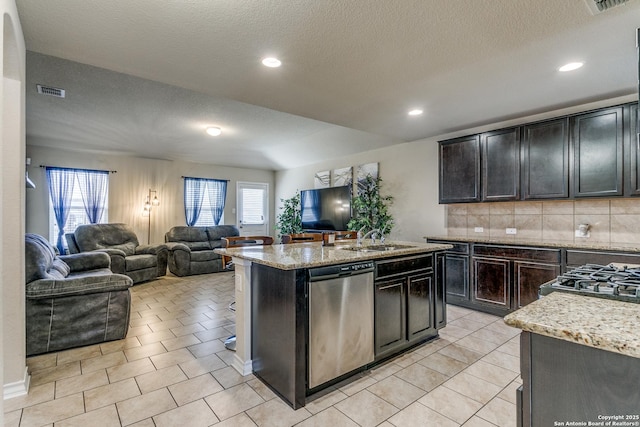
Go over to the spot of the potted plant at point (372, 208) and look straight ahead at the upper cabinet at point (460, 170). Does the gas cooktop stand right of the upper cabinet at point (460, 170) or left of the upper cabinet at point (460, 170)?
right

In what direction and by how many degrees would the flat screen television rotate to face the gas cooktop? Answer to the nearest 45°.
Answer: approximately 45° to its left

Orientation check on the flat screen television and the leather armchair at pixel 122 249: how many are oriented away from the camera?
0

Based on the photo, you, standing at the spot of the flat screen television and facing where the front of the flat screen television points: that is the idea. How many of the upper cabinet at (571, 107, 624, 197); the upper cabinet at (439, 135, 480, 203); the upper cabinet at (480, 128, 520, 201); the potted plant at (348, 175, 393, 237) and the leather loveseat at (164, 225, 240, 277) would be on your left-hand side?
4

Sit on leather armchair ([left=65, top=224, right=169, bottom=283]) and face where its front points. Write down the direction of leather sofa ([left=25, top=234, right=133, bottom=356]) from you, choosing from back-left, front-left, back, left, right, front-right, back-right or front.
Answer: front-right

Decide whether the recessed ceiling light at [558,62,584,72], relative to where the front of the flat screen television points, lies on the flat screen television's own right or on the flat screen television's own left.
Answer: on the flat screen television's own left

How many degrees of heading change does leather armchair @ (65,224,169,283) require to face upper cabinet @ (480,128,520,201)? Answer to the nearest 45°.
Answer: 0° — it already faces it

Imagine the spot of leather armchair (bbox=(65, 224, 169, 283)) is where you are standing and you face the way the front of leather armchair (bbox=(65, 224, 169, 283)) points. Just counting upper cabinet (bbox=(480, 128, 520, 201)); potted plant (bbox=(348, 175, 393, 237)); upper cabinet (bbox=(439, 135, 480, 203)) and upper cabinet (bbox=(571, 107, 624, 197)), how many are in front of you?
4

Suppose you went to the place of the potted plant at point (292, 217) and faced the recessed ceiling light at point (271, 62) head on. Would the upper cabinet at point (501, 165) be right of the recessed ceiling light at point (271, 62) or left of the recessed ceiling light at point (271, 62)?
left

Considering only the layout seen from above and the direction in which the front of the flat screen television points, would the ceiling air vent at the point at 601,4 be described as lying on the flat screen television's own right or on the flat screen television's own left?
on the flat screen television's own left

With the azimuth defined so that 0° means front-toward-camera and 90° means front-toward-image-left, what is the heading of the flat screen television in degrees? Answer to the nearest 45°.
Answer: approximately 45°

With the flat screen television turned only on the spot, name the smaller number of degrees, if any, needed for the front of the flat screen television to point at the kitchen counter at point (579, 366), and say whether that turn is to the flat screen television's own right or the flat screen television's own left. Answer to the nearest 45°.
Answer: approximately 45° to the flat screen television's own left

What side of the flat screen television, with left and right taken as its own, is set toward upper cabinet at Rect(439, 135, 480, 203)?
left

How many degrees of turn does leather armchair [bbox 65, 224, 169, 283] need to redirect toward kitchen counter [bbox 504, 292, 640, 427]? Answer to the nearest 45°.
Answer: approximately 45° to its right
